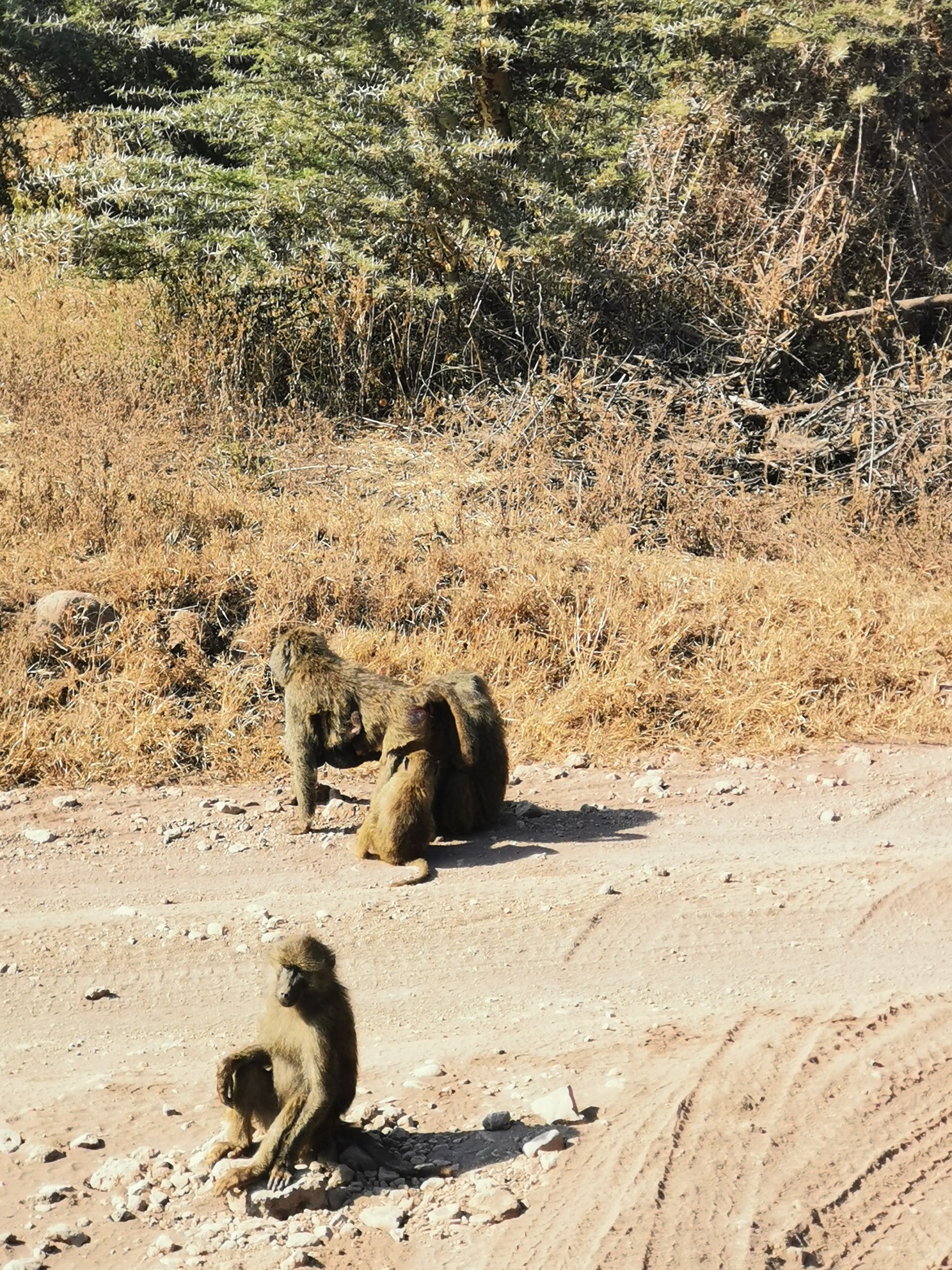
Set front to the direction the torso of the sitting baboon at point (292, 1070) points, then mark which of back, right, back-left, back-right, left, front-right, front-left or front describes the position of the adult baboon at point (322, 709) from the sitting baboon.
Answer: back-right

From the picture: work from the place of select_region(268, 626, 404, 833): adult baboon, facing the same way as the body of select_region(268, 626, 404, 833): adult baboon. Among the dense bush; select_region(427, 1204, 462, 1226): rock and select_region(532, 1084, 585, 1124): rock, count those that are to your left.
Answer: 2

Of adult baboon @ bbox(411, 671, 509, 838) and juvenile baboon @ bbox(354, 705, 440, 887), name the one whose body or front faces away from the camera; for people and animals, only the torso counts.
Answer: the juvenile baboon

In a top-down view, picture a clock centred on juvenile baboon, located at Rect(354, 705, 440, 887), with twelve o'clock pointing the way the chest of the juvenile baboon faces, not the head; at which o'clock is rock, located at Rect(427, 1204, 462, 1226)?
The rock is roughly at 6 o'clock from the juvenile baboon.

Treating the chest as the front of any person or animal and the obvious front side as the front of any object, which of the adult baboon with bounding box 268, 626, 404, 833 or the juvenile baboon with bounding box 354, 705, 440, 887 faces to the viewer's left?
the adult baboon

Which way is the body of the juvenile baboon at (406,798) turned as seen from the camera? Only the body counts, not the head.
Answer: away from the camera

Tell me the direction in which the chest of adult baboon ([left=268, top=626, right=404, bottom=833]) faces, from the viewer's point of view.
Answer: to the viewer's left

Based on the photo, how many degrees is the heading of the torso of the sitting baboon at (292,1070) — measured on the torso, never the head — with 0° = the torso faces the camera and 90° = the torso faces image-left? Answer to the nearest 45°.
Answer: approximately 45°

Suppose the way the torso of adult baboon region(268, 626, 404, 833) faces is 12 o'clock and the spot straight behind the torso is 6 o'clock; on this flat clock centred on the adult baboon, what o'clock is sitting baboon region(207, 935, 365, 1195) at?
The sitting baboon is roughly at 9 o'clock from the adult baboon.
